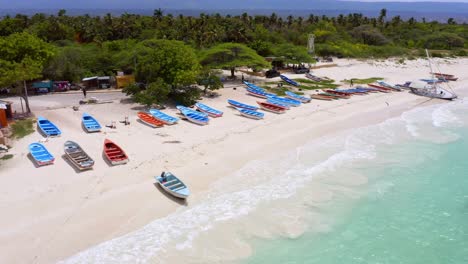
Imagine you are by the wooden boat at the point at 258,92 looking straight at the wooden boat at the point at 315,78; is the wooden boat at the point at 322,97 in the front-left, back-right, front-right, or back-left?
front-right

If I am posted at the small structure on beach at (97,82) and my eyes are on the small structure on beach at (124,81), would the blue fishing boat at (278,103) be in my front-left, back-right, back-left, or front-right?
front-right

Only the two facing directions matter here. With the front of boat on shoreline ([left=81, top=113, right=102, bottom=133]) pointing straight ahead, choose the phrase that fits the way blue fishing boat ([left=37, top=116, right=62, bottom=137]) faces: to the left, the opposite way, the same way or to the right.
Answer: the same way

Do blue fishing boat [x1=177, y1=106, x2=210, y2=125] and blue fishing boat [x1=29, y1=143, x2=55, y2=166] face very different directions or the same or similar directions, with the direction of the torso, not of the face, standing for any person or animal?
same or similar directions

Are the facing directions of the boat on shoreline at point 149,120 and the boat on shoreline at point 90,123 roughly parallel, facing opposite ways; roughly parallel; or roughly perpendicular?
roughly parallel

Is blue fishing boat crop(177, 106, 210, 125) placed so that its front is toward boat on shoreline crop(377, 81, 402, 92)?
no

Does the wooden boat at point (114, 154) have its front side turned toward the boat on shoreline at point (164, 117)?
no

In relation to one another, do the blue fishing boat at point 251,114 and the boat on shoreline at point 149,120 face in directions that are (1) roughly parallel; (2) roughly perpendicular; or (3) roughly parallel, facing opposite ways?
roughly parallel

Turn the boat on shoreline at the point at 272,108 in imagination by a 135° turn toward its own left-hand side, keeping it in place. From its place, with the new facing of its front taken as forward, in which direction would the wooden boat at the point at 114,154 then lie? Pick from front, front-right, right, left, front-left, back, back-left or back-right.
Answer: front-right

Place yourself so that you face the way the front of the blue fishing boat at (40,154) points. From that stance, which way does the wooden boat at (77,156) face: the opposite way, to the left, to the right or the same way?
the same way

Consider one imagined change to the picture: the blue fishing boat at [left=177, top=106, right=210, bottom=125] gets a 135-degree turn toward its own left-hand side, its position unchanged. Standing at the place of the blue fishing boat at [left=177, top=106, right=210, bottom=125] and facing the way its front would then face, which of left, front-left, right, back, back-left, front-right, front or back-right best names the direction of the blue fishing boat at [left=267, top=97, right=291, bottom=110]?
back-left

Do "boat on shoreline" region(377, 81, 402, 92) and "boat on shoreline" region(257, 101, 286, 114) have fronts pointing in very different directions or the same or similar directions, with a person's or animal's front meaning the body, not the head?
same or similar directions

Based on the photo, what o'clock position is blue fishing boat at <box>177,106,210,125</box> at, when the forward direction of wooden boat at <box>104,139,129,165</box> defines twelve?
The blue fishing boat is roughly at 3 o'clock from the wooden boat.

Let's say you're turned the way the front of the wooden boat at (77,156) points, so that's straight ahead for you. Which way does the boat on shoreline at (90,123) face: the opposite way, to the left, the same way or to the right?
the same way

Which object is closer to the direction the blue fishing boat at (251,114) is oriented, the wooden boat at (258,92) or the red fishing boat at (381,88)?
the wooden boat

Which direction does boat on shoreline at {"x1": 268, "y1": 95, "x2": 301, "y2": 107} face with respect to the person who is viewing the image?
facing away from the viewer and to the left of the viewer

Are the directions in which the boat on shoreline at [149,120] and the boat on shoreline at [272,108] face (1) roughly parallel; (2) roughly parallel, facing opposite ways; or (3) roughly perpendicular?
roughly parallel

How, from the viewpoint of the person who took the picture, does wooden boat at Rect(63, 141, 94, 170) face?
facing away from the viewer and to the left of the viewer

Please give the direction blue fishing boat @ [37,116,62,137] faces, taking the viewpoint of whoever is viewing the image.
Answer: facing away from the viewer and to the left of the viewer
